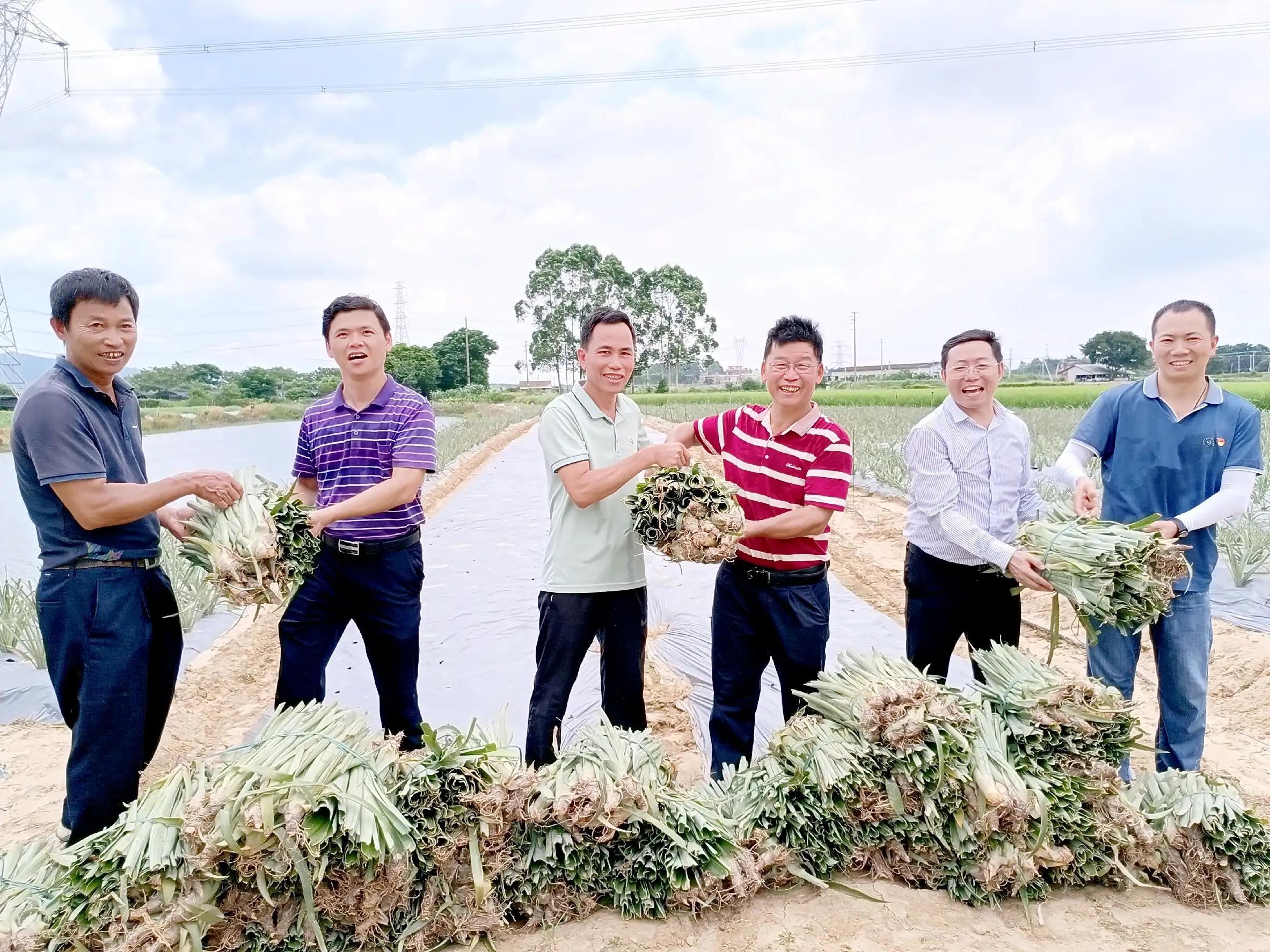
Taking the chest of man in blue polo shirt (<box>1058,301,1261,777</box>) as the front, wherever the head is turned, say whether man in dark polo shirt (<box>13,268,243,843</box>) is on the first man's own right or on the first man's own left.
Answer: on the first man's own right

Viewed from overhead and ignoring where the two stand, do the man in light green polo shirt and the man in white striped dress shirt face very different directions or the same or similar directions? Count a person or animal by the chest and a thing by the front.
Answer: same or similar directions

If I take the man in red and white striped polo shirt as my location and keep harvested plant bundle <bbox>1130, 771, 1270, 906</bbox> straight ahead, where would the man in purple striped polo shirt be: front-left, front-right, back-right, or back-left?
back-right

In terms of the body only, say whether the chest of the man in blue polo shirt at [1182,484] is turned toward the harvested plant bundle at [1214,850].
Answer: yes

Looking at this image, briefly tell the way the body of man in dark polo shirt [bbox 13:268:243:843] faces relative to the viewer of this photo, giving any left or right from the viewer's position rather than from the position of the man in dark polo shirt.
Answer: facing the viewer and to the right of the viewer

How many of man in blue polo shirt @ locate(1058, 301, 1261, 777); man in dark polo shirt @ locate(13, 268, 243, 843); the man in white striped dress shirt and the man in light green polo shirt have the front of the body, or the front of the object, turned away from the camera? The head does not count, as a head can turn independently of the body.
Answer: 0

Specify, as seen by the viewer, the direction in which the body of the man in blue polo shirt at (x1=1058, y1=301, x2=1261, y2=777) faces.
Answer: toward the camera

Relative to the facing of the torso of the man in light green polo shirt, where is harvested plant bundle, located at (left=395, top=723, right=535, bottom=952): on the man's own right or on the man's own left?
on the man's own right

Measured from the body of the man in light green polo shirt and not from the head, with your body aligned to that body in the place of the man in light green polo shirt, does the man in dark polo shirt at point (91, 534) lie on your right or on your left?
on your right

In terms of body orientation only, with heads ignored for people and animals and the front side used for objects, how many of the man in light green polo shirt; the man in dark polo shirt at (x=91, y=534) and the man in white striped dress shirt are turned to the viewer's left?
0

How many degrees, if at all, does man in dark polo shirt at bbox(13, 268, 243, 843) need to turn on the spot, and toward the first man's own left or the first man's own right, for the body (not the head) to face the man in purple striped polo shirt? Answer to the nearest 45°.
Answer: approximately 45° to the first man's own left

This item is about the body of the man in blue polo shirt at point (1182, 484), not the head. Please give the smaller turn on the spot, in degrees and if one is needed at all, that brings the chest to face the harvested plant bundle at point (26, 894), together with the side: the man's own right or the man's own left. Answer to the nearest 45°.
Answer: approximately 45° to the man's own right

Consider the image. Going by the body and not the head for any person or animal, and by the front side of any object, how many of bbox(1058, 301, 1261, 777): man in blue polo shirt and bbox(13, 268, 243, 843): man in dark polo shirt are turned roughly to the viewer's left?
0
